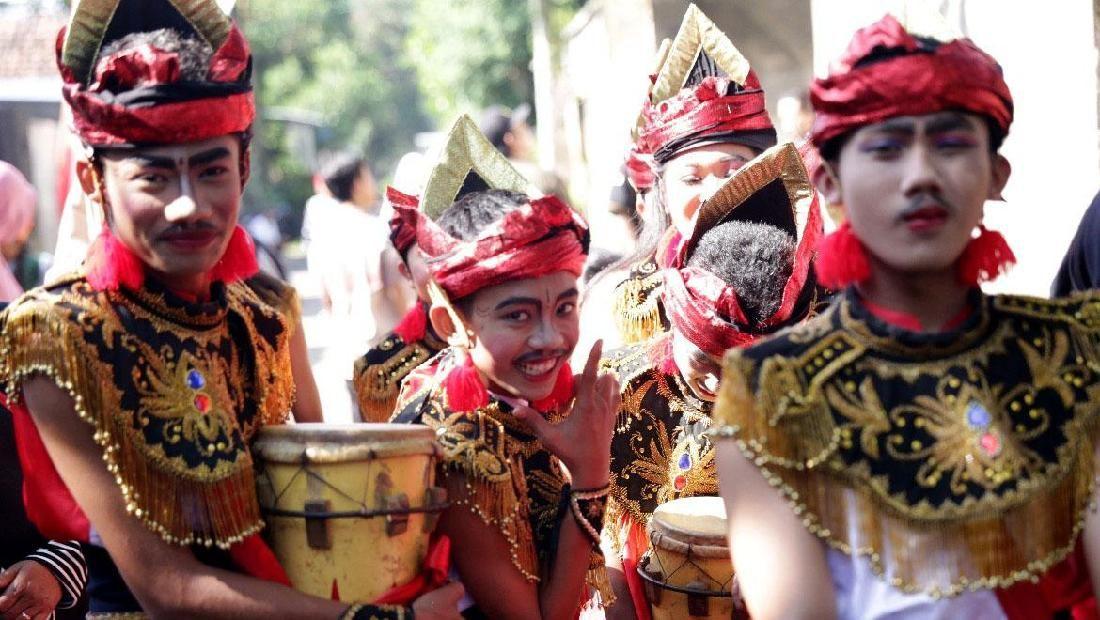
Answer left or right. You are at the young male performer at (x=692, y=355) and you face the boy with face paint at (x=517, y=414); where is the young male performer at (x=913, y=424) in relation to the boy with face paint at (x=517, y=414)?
left

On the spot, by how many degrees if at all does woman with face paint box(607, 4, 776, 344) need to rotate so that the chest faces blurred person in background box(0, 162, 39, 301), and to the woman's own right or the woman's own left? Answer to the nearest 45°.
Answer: approximately 135° to the woman's own right

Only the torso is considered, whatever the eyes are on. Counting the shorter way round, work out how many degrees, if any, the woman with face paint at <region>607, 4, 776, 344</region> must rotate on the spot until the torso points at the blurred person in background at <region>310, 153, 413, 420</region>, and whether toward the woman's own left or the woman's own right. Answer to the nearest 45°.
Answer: approximately 180°

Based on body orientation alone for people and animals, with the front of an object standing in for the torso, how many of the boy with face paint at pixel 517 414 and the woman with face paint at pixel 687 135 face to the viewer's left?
0

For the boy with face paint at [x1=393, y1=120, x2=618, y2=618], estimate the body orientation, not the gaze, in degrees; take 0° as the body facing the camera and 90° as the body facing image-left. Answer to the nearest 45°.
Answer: approximately 315°
